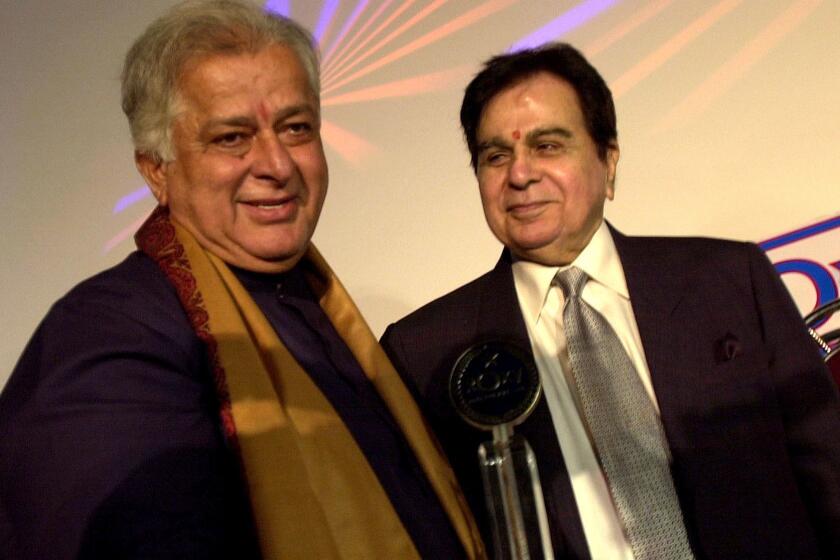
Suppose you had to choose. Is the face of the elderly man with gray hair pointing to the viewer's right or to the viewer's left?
to the viewer's right

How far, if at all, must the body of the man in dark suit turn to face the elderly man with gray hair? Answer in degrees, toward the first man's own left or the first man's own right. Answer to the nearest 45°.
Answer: approximately 45° to the first man's own right

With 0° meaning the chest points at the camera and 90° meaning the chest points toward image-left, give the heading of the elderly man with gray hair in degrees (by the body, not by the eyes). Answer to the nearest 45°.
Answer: approximately 315°

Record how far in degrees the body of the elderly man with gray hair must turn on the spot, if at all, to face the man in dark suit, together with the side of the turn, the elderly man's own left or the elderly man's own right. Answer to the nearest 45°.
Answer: approximately 45° to the elderly man's own left

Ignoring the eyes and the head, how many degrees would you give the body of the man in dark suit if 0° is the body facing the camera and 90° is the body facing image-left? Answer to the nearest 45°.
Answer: approximately 0°
